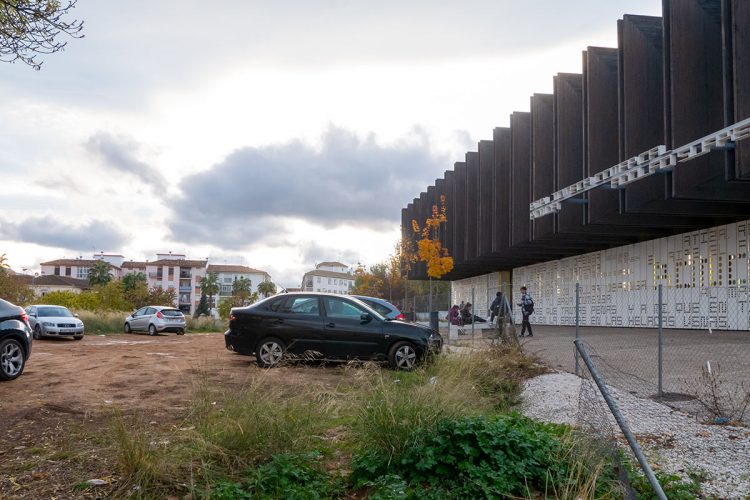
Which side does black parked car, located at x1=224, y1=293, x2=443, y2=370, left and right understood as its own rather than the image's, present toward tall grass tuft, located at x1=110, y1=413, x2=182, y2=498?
right

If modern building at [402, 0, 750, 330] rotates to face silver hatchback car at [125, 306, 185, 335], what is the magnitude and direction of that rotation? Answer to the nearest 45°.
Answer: approximately 45° to its right

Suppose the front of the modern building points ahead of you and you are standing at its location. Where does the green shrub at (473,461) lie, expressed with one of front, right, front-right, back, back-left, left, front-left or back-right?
front-left

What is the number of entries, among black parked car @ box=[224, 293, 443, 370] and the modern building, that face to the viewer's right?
1

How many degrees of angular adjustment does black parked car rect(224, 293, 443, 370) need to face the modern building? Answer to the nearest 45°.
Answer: approximately 45° to its left

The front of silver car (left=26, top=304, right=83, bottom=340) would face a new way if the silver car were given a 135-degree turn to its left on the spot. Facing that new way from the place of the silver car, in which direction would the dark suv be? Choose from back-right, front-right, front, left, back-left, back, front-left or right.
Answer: back

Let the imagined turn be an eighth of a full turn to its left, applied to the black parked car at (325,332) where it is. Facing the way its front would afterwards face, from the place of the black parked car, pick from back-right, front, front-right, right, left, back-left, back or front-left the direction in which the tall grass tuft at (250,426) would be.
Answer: back-right

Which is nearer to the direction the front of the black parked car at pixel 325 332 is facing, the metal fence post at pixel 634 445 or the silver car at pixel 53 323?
the metal fence post

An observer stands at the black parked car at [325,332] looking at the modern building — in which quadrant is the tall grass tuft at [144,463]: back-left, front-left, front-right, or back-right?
back-right

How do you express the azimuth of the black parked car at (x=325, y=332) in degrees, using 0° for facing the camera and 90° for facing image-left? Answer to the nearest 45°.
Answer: approximately 270°

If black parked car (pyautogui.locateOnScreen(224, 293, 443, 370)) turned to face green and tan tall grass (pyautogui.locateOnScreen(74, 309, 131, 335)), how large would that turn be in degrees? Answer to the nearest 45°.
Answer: approximately 135° to its left

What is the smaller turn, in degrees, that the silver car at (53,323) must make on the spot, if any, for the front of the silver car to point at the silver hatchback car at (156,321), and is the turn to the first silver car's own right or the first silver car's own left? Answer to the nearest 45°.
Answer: approximately 90° to the first silver car's own left

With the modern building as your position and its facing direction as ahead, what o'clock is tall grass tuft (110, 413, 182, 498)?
The tall grass tuft is roughly at 11 o'clock from the modern building.
